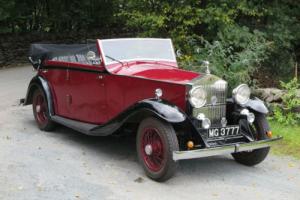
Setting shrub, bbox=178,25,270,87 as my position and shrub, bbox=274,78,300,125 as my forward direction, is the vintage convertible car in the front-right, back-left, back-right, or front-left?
front-right

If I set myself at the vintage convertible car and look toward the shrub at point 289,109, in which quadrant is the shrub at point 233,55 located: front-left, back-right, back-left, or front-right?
front-left

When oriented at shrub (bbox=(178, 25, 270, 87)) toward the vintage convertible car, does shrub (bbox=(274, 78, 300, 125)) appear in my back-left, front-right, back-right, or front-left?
front-left

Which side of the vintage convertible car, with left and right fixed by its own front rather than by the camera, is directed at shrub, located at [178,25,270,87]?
left

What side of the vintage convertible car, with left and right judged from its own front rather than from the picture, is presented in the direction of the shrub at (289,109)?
left
